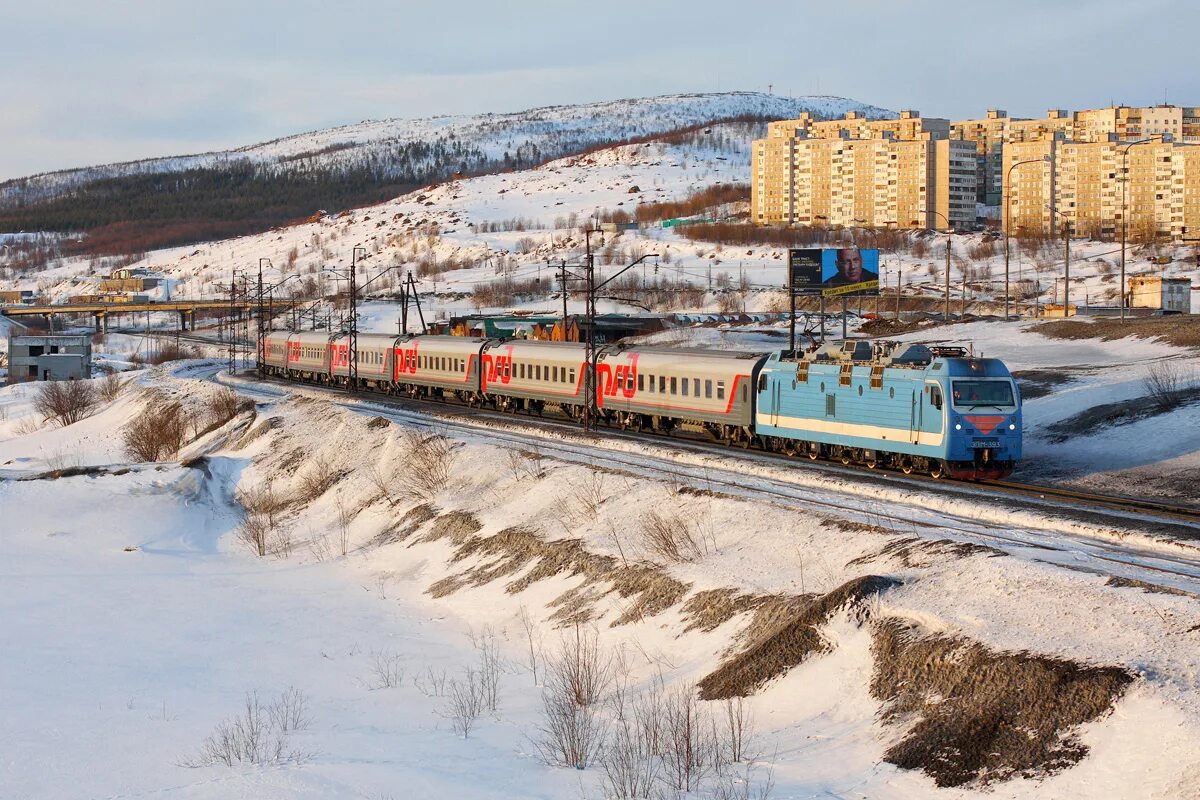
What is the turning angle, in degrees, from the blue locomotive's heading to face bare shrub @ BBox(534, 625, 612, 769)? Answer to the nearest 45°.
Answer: approximately 45° to its right

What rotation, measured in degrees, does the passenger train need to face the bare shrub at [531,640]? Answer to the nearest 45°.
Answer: approximately 90° to its right

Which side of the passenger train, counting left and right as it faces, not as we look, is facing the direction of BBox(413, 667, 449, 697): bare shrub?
right

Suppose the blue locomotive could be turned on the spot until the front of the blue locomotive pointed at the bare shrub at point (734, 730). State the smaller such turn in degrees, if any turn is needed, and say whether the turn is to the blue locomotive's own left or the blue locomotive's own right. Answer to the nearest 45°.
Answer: approximately 45° to the blue locomotive's own right

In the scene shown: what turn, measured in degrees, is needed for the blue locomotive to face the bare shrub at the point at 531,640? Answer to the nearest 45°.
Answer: approximately 90° to its right

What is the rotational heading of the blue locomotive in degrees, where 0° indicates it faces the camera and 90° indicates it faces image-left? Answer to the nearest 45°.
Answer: approximately 315°

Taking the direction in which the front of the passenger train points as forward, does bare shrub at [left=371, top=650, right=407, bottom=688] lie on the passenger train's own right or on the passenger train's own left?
on the passenger train's own right

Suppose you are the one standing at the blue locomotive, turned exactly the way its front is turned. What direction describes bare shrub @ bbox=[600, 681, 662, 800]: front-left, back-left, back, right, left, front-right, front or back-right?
front-right

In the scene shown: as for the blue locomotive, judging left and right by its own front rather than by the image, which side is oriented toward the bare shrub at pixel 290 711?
right

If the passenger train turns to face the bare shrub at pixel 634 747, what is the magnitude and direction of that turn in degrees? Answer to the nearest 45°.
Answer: approximately 45° to its right

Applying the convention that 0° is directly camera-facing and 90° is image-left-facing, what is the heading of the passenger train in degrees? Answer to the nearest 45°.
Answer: approximately 315°
